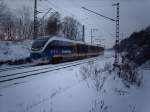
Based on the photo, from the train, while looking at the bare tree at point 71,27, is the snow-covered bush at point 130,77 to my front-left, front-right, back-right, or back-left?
back-right

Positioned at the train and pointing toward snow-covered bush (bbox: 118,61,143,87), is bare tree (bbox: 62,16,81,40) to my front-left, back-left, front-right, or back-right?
back-left

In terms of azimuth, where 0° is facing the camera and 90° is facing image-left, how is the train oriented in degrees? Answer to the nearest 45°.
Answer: approximately 45°

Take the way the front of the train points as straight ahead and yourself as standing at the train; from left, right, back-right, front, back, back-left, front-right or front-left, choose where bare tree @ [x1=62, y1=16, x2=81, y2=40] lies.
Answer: back-right

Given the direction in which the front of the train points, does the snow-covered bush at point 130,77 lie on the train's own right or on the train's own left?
on the train's own left

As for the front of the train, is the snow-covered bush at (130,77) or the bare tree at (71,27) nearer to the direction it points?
the snow-covered bush
